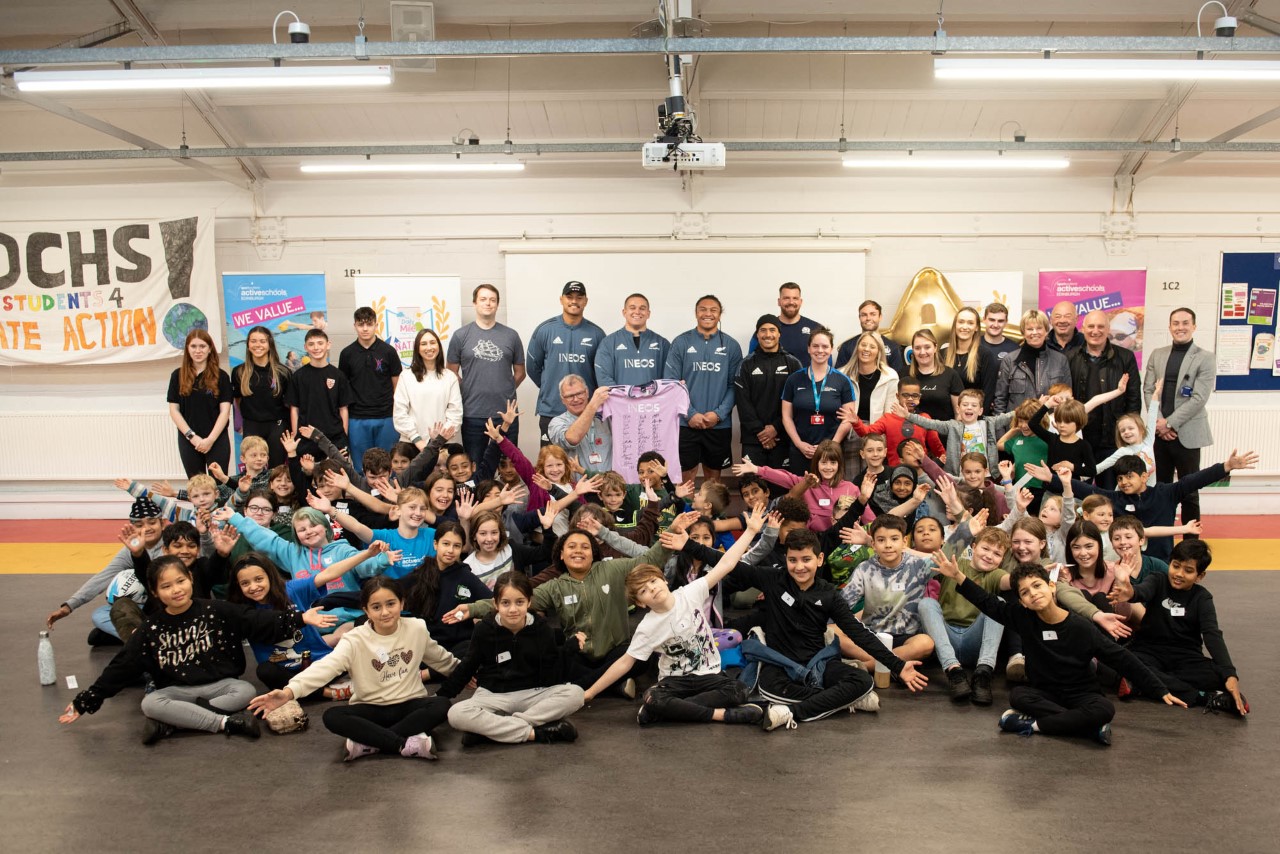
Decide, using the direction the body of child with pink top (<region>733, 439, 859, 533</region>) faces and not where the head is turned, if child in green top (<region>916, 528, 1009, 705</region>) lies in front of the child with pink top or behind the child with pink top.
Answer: in front

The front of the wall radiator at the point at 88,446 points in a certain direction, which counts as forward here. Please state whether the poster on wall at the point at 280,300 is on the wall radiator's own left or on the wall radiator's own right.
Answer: on the wall radiator's own left

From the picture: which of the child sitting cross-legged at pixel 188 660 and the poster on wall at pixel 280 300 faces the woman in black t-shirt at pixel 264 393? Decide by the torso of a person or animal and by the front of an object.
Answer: the poster on wall

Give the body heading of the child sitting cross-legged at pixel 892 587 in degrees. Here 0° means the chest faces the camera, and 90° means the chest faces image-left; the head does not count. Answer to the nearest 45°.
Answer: approximately 0°

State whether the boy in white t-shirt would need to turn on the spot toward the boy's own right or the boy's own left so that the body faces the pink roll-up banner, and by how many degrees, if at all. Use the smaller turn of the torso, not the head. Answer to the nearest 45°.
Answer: approximately 135° to the boy's own left

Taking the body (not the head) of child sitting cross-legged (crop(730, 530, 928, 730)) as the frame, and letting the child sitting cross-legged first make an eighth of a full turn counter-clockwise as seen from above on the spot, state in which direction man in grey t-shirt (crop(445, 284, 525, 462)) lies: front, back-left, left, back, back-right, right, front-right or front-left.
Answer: back

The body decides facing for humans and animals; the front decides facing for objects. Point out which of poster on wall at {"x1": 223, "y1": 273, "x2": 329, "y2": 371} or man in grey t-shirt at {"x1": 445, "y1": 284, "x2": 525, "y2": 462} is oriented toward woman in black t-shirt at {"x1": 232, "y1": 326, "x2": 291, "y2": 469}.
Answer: the poster on wall

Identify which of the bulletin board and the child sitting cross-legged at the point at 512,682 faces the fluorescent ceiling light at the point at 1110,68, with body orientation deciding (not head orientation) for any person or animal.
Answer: the bulletin board

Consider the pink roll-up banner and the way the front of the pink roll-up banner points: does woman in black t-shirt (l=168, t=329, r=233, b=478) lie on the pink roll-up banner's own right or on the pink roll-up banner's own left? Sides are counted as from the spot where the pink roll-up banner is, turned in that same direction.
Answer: on the pink roll-up banner's own right

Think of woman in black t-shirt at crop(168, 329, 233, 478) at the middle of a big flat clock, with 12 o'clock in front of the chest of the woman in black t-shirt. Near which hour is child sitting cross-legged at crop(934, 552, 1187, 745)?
The child sitting cross-legged is roughly at 11 o'clock from the woman in black t-shirt.

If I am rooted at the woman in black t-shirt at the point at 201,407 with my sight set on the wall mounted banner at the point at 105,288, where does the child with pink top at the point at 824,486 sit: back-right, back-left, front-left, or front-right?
back-right
